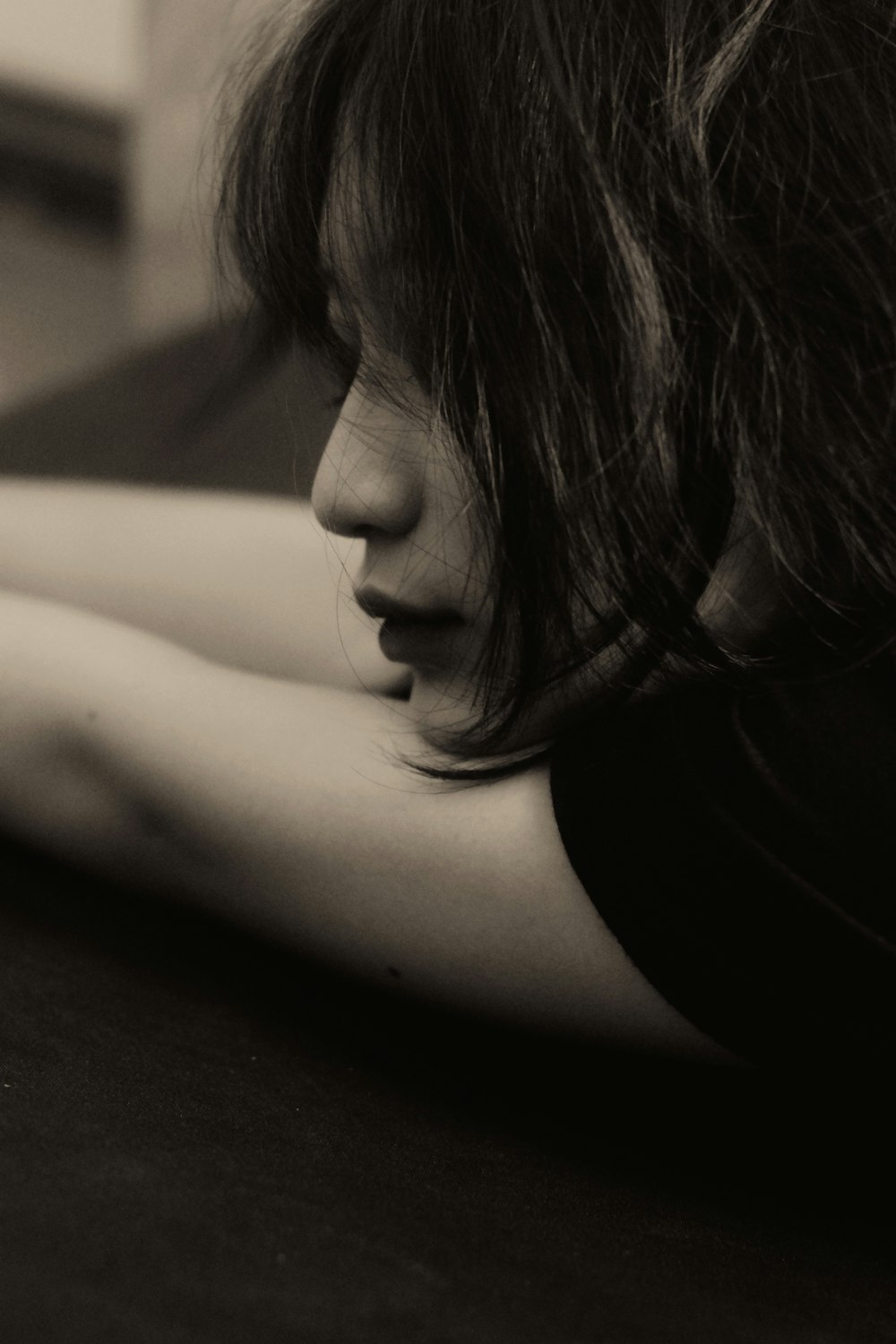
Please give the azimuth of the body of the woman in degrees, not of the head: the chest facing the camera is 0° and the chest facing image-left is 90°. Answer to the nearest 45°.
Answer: approximately 90°

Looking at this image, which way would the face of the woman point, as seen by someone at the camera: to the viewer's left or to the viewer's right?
to the viewer's left
